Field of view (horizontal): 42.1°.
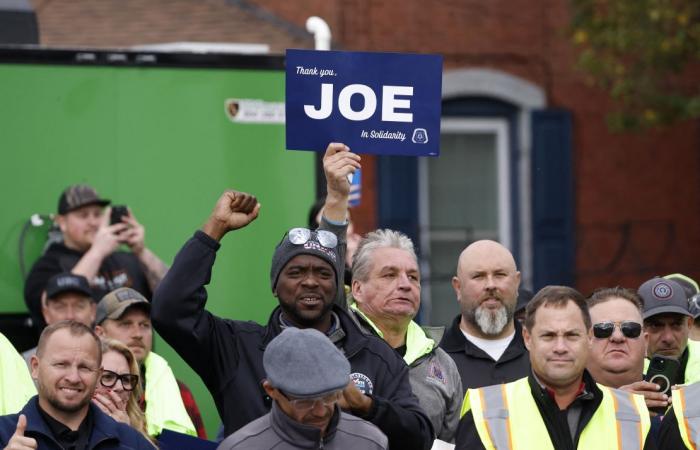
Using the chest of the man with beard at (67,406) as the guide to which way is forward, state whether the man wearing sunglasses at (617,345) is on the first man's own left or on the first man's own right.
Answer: on the first man's own left

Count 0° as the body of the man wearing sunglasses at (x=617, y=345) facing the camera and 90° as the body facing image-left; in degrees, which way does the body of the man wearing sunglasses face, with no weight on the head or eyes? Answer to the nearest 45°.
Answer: approximately 0°

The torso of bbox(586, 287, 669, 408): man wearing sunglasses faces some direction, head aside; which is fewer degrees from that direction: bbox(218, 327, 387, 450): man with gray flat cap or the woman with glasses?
the man with gray flat cap
